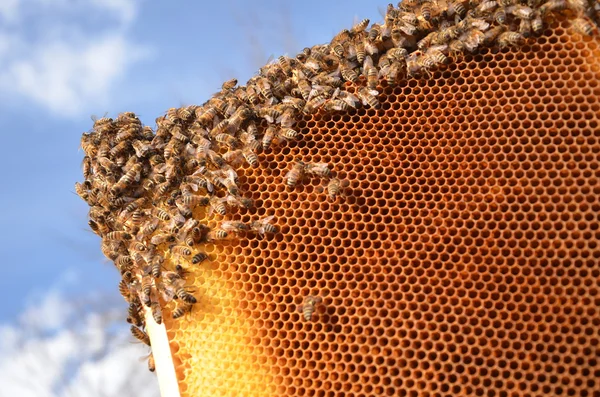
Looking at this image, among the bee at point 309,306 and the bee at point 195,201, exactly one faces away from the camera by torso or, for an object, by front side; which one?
the bee at point 309,306

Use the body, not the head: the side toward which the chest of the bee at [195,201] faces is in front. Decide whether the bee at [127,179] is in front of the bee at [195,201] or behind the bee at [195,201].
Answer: behind

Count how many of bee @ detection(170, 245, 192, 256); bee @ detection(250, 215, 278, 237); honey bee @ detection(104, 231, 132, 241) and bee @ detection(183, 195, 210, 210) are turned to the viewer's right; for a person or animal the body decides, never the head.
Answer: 2

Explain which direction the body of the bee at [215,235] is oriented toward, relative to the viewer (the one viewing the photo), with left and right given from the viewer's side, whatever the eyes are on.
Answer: facing to the left of the viewer

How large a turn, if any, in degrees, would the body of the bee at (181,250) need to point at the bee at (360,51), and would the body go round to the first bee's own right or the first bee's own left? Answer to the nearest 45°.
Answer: approximately 180°

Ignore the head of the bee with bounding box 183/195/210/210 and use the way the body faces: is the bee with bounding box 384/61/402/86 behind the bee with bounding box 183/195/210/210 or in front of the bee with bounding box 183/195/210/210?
in front

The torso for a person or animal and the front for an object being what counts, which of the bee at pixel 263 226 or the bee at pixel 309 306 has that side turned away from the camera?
the bee at pixel 309 306
